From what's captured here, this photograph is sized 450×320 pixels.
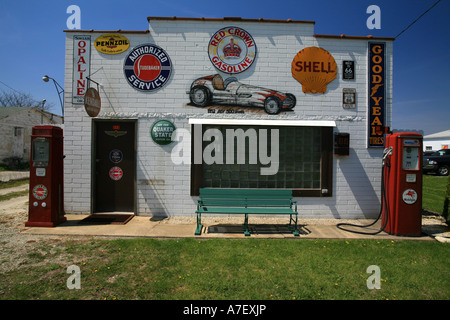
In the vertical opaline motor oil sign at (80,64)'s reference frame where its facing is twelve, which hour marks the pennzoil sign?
The pennzoil sign is roughly at 10 o'clock from the vertical opaline motor oil sign.

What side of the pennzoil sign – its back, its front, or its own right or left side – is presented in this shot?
front

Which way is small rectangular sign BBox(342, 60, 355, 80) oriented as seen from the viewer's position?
toward the camera

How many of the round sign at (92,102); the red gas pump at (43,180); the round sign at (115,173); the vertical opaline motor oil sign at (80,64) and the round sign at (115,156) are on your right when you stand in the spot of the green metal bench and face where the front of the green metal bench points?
5

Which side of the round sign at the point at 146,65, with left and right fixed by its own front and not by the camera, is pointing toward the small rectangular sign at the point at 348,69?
left

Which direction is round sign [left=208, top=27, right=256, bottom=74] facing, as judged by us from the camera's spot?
facing the viewer

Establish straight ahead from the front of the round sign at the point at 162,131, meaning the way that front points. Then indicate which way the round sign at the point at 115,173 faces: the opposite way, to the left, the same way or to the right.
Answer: the same way

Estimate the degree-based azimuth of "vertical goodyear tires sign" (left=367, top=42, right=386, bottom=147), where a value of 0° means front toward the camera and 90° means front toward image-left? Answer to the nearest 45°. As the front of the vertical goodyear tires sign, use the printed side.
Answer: approximately 0°

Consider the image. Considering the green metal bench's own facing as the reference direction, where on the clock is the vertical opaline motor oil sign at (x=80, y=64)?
The vertical opaline motor oil sign is roughly at 3 o'clock from the green metal bench.

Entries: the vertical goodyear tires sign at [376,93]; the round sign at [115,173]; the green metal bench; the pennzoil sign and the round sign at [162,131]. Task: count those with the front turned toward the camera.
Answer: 5

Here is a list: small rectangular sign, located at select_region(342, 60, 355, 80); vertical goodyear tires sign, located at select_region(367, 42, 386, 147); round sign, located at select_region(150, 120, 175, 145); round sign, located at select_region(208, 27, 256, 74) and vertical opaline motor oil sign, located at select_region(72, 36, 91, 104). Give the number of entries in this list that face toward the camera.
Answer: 5

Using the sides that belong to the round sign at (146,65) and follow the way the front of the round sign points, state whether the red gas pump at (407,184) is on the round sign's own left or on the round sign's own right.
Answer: on the round sign's own left

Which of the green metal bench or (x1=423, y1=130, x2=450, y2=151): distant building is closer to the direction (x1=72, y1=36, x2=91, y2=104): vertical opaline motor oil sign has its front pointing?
the green metal bench

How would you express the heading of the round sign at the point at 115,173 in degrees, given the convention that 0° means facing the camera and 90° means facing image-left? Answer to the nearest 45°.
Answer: approximately 0°

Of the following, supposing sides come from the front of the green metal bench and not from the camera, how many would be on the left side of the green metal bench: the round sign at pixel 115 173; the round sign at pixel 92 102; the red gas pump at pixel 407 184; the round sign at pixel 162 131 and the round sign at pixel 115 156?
1

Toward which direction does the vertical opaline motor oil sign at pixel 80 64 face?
toward the camera
